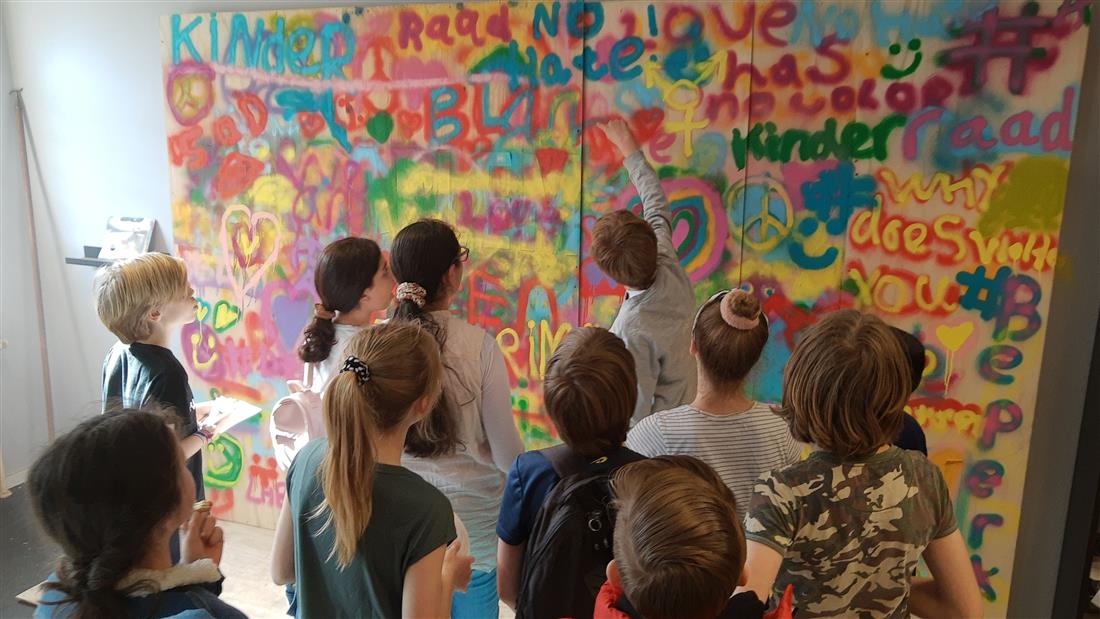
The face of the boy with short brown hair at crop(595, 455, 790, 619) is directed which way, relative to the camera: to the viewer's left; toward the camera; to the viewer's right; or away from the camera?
away from the camera

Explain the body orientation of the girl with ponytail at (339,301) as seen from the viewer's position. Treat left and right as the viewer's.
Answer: facing away from the viewer and to the right of the viewer

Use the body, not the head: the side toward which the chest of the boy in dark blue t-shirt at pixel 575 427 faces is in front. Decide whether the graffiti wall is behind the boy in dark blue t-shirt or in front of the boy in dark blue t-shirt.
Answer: in front

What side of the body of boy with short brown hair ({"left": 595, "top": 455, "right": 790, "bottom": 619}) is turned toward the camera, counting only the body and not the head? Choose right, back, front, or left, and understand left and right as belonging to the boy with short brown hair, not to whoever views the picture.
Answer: back

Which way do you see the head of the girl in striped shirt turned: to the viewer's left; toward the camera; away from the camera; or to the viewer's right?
away from the camera

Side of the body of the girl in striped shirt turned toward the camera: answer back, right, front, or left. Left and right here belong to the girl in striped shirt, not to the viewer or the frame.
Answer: back

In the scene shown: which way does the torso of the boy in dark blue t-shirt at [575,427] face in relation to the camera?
away from the camera

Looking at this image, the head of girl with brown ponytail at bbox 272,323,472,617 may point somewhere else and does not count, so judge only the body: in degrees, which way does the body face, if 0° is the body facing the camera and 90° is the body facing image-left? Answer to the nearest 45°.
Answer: approximately 225°

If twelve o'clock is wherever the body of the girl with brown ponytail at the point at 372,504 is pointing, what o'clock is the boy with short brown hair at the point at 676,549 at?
The boy with short brown hair is roughly at 3 o'clock from the girl with brown ponytail.

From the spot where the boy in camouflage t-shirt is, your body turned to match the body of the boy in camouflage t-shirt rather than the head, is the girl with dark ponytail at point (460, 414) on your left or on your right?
on your left

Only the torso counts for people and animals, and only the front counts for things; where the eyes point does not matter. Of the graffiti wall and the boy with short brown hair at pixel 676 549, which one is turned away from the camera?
the boy with short brown hair

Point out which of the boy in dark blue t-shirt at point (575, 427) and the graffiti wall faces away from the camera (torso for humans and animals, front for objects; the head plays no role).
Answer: the boy in dark blue t-shirt

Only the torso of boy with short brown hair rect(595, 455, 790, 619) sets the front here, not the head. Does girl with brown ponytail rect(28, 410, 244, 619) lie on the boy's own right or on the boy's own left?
on the boy's own left
